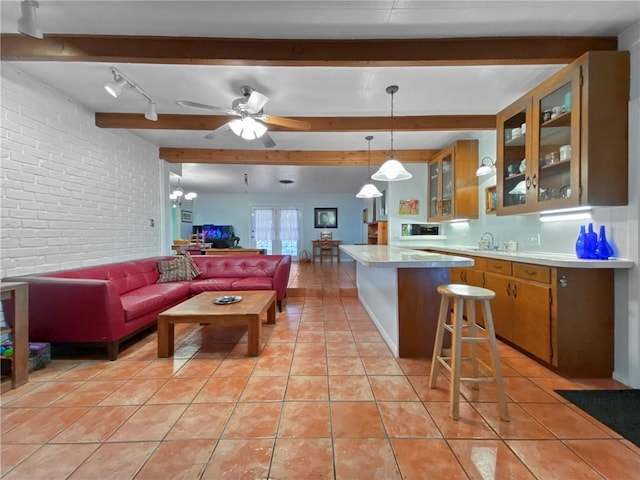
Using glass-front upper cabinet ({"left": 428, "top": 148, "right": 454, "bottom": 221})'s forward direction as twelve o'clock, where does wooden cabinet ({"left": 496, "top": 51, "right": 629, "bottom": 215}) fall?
The wooden cabinet is roughly at 10 o'clock from the glass-front upper cabinet.

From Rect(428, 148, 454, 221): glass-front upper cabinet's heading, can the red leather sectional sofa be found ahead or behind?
ahead

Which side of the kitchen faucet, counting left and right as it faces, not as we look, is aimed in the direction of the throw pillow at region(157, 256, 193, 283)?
front

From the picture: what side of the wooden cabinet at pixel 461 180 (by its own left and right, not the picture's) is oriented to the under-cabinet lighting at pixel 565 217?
left

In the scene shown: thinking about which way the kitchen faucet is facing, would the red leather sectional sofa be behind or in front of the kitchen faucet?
in front

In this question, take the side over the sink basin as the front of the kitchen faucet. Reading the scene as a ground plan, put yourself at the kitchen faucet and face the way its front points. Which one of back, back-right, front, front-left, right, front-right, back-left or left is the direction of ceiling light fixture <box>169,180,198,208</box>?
front-right

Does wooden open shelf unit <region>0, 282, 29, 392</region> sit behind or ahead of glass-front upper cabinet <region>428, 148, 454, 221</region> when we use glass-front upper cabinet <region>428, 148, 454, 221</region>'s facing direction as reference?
ahead

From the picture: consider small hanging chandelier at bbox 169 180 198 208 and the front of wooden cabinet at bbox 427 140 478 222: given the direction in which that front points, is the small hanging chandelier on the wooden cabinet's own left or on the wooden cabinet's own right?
on the wooden cabinet's own right

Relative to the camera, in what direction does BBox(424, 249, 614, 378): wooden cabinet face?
facing the viewer and to the left of the viewer

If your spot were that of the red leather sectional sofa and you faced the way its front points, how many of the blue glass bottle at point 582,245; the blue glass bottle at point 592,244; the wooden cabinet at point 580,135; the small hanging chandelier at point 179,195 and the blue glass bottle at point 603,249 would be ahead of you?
4

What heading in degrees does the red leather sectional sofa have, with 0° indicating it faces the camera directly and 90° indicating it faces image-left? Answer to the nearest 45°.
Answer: approximately 315°
